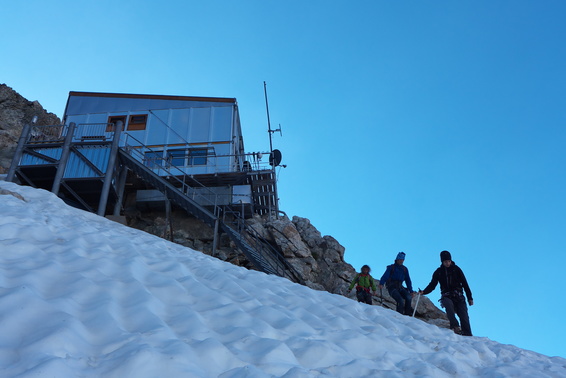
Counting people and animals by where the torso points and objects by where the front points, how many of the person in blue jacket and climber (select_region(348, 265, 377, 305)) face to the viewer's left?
0

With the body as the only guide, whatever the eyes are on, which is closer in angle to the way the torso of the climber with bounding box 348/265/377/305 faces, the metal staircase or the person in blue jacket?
the person in blue jacket

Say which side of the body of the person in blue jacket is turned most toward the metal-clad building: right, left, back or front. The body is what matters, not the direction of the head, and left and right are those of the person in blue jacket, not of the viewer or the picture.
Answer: back

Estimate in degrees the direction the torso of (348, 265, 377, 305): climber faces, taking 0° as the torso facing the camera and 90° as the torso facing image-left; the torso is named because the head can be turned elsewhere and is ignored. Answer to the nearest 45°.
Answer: approximately 0°

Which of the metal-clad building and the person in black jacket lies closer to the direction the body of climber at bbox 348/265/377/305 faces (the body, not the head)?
the person in black jacket

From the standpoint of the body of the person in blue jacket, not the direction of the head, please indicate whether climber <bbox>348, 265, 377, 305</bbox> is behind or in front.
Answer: behind

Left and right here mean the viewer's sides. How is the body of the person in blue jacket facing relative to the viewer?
facing the viewer and to the right of the viewer
